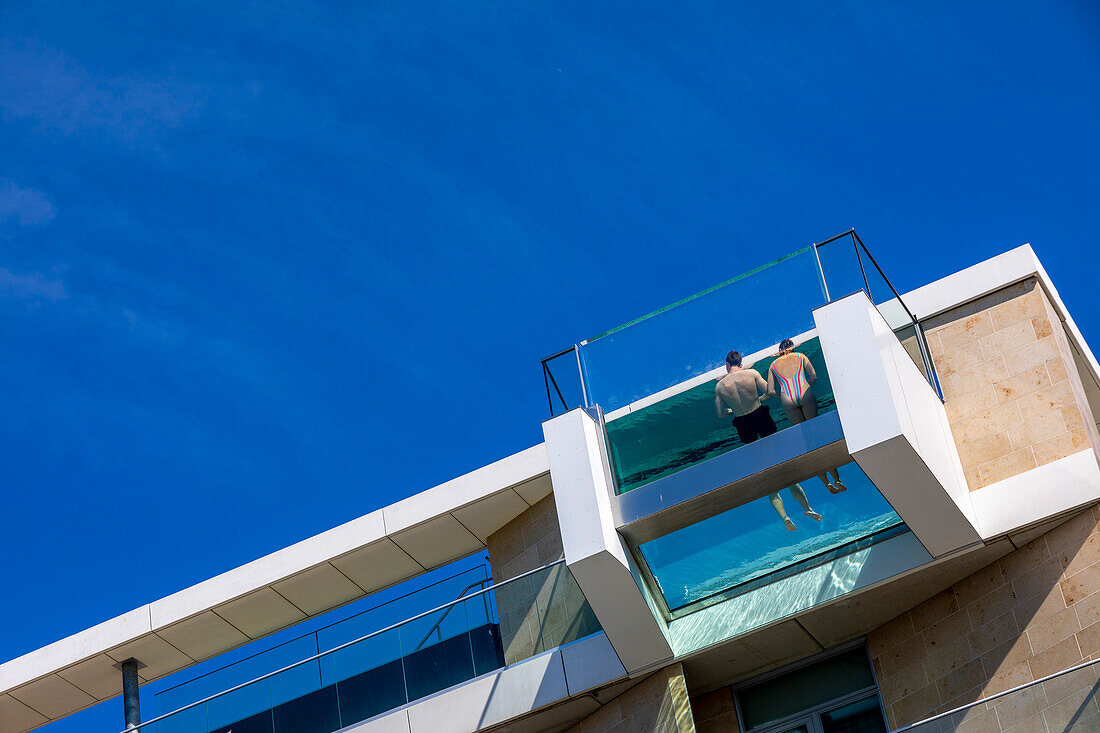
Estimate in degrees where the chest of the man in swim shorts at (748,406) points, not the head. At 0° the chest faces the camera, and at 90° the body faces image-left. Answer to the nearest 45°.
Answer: approximately 180°

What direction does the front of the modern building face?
toward the camera

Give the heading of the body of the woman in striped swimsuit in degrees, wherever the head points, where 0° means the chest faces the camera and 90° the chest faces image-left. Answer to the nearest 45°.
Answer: approximately 180°

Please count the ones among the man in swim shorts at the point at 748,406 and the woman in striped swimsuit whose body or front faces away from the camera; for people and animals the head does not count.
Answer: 2
